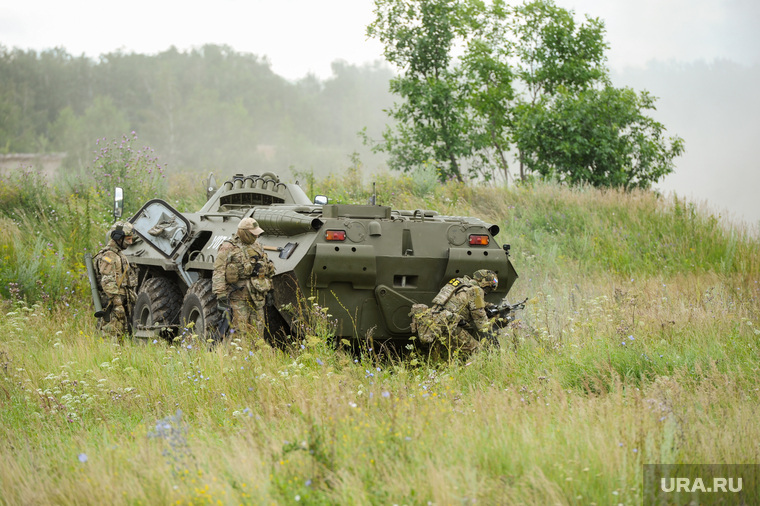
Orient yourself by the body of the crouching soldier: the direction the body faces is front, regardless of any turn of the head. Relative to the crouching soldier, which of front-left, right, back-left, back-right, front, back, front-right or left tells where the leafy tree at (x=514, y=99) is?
left

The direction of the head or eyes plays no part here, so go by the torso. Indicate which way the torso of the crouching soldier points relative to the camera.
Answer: to the viewer's right

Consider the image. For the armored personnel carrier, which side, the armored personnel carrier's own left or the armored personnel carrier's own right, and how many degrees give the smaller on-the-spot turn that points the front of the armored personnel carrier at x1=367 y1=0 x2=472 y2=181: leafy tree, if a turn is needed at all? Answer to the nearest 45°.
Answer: approximately 45° to the armored personnel carrier's own right

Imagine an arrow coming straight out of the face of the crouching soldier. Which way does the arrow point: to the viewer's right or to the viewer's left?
to the viewer's right

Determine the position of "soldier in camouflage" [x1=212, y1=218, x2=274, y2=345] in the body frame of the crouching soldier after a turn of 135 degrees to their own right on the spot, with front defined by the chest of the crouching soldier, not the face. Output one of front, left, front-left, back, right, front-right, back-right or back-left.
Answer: front-right

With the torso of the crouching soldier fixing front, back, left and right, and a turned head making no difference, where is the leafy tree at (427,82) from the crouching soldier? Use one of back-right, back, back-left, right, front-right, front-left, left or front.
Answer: left

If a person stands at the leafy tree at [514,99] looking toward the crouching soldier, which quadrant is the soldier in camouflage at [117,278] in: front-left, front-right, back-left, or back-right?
front-right

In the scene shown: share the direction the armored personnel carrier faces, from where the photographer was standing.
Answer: facing away from the viewer and to the left of the viewer
